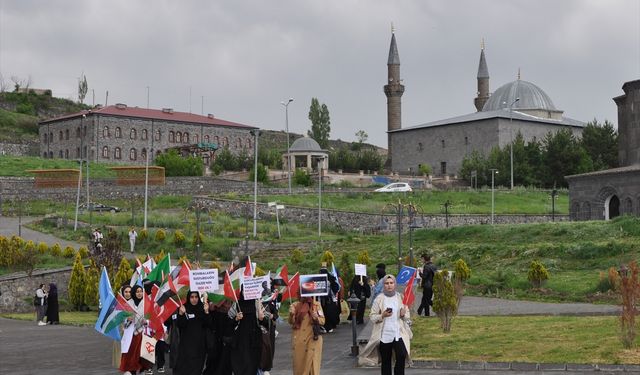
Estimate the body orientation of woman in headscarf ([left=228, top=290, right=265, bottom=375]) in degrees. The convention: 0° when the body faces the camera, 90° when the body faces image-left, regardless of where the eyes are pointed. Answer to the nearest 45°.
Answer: approximately 0°

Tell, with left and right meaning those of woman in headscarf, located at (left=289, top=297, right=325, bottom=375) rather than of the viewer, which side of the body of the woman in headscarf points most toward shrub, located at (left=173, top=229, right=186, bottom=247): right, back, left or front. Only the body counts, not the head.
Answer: back

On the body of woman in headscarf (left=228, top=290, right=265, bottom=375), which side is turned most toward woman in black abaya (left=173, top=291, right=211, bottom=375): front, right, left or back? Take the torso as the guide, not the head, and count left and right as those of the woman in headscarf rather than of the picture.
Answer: right
